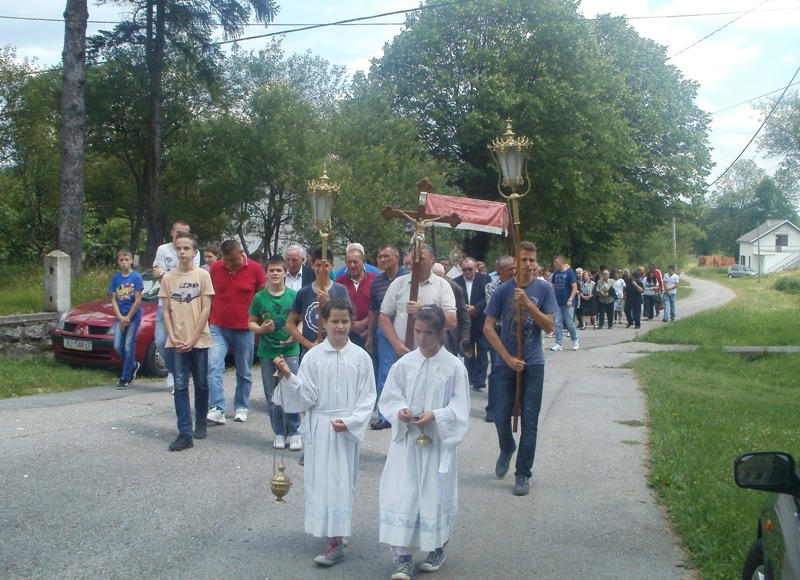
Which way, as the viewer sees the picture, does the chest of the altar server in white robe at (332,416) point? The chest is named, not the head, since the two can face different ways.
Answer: toward the camera

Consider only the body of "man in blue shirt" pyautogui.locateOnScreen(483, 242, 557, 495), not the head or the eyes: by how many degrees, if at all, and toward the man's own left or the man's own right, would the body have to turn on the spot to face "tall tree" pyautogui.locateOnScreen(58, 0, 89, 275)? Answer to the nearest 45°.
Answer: approximately 135° to the man's own right

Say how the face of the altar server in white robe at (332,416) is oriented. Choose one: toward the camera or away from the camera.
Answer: toward the camera

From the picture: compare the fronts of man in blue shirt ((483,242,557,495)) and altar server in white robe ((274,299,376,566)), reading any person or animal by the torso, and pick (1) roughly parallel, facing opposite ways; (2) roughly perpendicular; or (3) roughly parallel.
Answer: roughly parallel

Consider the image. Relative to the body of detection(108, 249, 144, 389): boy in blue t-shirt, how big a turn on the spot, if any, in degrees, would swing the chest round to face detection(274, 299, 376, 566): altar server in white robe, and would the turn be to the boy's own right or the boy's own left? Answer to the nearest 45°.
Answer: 0° — they already face them

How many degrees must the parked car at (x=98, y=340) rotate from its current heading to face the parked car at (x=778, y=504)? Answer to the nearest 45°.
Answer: approximately 45° to its left

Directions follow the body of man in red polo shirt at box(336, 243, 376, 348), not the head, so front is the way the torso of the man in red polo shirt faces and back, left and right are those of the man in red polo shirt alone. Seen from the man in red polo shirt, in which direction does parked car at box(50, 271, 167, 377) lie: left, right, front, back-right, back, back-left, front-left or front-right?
back-right

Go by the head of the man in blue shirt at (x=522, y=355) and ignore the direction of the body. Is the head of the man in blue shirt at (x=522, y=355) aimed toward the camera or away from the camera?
toward the camera

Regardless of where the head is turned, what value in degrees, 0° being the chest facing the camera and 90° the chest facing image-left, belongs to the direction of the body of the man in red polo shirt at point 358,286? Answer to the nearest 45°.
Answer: approximately 0°

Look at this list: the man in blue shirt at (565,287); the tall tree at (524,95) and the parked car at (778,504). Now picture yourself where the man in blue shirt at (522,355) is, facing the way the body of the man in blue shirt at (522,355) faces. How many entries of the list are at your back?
2

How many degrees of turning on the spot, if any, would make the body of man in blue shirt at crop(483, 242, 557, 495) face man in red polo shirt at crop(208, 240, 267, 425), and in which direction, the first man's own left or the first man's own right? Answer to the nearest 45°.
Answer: approximately 135° to the first man's own right

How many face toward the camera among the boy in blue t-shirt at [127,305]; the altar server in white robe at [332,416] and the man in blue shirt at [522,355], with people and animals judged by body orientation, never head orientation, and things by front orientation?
3

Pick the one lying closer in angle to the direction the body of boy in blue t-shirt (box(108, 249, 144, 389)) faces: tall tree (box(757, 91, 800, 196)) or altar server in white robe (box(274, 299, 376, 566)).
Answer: the altar server in white robe

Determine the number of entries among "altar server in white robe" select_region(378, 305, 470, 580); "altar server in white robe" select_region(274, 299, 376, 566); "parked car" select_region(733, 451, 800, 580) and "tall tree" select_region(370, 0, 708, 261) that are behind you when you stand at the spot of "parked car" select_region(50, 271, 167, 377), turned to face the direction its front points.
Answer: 1

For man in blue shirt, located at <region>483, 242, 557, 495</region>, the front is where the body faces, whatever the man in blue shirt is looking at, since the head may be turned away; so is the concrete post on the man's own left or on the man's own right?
on the man's own right

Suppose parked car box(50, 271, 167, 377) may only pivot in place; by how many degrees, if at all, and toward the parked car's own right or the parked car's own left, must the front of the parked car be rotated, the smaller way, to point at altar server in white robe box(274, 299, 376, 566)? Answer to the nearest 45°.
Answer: approximately 45° to the parked car's own left

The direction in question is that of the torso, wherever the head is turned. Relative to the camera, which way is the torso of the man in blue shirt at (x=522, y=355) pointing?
toward the camera

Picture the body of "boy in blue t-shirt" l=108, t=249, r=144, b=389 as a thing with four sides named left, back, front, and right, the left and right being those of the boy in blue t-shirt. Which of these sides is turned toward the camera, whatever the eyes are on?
front

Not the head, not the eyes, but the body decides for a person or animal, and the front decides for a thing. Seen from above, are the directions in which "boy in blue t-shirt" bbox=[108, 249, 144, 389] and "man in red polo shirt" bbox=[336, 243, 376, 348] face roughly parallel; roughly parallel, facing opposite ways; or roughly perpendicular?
roughly parallel
